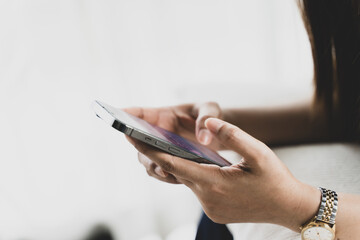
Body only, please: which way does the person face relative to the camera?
to the viewer's left
